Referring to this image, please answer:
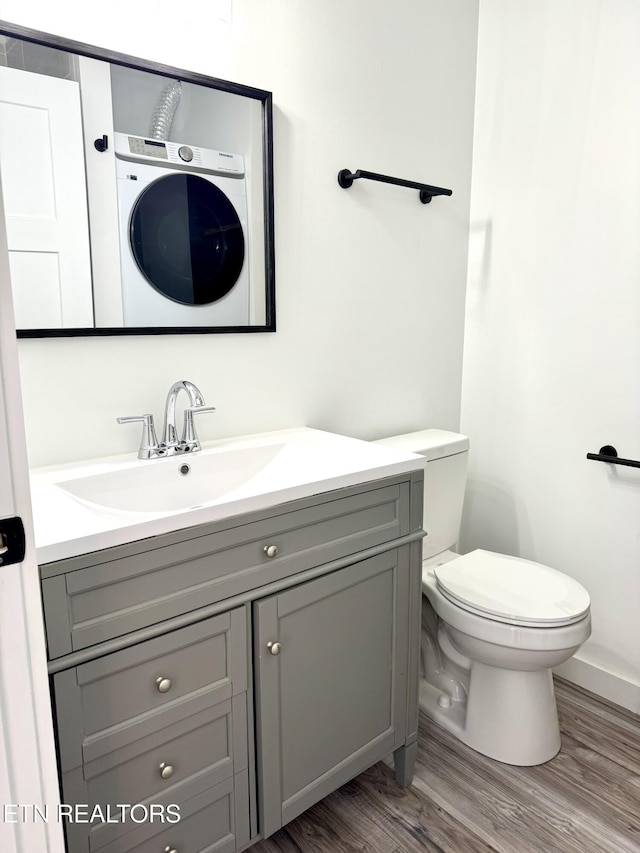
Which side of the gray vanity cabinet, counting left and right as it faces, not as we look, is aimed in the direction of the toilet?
left

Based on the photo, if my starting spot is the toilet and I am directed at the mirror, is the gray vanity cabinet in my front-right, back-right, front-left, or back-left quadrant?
front-left

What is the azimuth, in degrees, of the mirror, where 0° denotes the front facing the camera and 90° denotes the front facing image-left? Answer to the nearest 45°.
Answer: approximately 315°

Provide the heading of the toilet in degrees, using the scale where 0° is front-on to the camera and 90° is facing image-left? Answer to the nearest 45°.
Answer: approximately 315°

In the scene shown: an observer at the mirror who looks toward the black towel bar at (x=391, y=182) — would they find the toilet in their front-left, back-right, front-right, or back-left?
front-right

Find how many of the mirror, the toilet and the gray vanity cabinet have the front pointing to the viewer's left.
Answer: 0

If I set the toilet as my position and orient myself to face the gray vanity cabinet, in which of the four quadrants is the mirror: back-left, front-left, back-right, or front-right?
front-right

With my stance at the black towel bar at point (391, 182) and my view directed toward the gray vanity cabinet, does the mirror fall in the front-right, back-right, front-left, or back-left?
front-right

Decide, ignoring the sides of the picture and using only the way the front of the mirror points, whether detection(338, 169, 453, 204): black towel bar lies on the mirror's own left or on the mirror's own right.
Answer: on the mirror's own left

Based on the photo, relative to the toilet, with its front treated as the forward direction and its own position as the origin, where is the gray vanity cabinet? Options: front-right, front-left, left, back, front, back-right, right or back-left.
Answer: right

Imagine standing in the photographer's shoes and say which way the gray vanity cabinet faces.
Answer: facing the viewer and to the right of the viewer

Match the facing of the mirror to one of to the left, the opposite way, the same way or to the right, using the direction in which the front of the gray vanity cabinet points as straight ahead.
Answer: the same way
